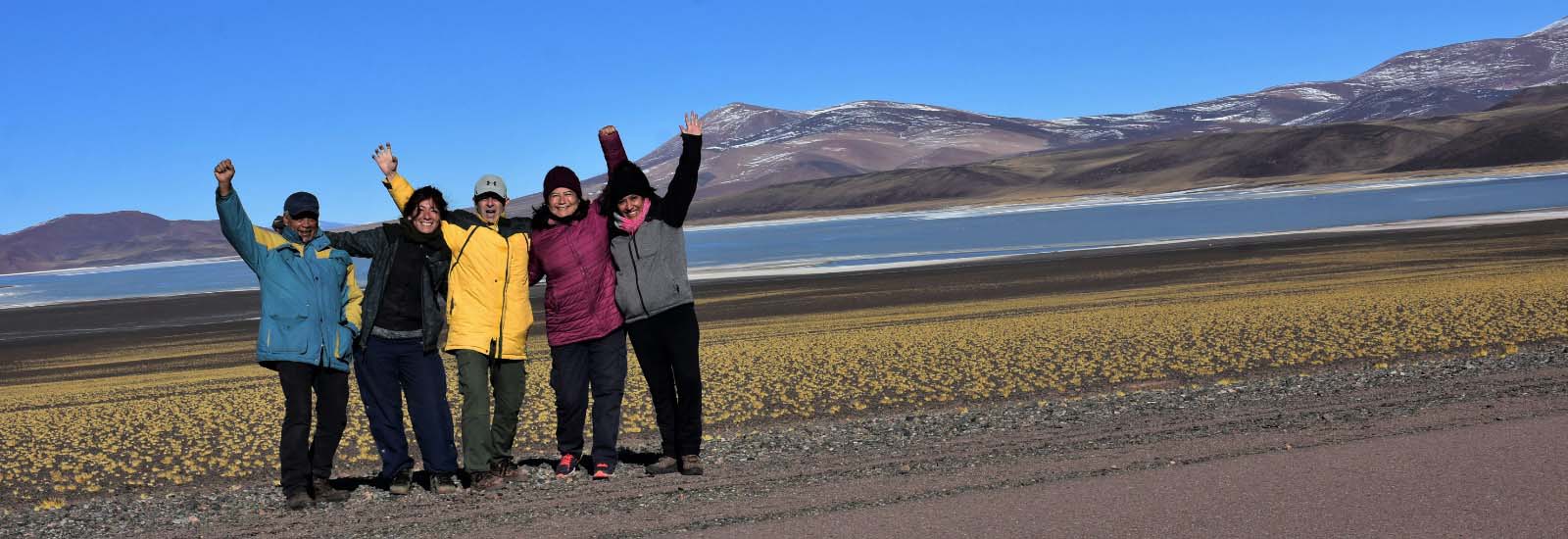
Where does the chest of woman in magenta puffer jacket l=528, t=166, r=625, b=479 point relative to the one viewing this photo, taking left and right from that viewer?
facing the viewer

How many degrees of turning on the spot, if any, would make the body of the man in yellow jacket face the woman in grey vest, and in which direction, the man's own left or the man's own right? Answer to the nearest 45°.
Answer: approximately 90° to the man's own left

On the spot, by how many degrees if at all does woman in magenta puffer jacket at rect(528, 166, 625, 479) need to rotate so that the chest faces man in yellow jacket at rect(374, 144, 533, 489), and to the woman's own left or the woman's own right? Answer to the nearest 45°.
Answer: approximately 90° to the woman's own right

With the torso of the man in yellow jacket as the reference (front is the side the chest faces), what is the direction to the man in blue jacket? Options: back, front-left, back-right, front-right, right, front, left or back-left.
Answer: right

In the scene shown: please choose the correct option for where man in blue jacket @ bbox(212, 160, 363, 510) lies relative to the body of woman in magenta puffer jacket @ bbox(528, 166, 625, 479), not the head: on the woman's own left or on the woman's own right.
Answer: on the woman's own right

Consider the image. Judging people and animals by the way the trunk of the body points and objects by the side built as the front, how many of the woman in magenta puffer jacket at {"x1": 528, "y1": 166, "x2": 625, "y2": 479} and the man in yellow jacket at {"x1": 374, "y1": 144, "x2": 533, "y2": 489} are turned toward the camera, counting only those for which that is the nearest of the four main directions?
2

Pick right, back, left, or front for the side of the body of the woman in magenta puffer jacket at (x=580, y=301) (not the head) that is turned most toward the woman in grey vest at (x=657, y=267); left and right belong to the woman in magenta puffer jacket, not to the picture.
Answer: left
